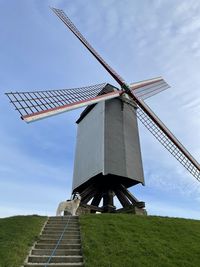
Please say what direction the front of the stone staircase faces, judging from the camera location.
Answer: facing the viewer
